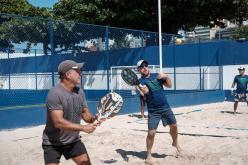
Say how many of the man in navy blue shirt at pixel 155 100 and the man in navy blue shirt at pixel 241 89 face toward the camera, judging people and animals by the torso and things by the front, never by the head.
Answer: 2

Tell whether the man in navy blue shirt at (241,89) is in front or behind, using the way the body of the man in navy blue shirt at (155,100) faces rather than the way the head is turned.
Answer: behind

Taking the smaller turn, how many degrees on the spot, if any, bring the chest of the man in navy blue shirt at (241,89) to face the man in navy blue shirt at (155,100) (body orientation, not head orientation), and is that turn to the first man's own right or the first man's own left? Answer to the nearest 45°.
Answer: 0° — they already face them

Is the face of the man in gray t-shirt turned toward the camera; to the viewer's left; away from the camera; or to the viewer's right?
to the viewer's right

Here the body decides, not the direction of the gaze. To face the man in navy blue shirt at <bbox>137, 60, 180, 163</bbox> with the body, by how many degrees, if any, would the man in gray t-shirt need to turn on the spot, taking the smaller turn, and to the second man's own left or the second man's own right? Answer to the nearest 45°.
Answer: approximately 90° to the second man's own left
